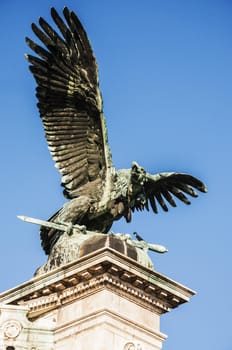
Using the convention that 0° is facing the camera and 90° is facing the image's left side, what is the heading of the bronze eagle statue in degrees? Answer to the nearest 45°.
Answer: approximately 315°
